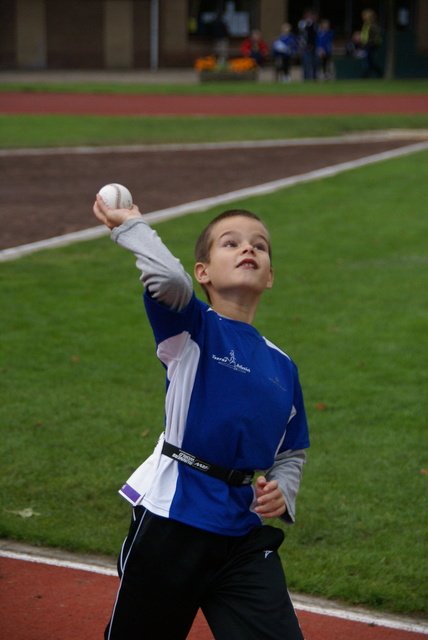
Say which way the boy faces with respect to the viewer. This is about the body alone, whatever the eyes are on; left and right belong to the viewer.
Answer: facing the viewer and to the right of the viewer

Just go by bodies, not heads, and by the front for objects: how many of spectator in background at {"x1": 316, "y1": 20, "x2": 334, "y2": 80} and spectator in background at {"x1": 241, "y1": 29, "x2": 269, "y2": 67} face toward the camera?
2

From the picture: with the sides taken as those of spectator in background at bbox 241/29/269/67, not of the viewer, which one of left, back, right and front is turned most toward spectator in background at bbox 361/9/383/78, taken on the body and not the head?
left

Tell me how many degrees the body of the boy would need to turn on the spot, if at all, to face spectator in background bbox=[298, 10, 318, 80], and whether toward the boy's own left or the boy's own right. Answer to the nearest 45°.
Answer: approximately 135° to the boy's own left

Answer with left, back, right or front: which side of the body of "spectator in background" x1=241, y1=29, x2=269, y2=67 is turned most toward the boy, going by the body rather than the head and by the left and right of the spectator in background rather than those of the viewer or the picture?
front

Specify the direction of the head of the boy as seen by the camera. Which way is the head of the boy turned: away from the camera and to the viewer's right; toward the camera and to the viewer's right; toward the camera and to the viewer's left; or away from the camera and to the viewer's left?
toward the camera and to the viewer's right

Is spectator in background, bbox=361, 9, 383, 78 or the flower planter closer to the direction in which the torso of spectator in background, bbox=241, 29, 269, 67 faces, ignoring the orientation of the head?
the flower planter

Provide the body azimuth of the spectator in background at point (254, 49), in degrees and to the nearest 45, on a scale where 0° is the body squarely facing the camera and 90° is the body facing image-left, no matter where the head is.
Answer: approximately 0°

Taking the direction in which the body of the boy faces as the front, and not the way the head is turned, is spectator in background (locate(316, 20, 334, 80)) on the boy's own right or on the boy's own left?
on the boy's own left

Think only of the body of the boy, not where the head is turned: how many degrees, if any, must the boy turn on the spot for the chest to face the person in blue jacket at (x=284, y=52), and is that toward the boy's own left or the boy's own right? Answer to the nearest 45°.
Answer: approximately 135° to the boy's own left
